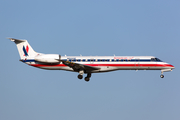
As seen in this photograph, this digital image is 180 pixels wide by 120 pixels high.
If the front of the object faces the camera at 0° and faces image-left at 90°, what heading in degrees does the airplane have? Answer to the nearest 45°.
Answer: approximately 270°
